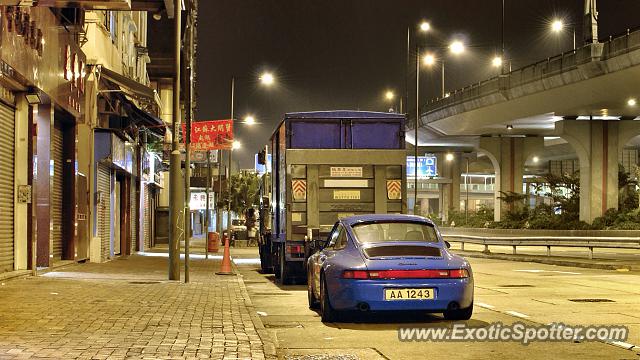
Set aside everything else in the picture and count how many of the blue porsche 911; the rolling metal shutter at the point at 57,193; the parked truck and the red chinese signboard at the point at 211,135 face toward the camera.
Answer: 1

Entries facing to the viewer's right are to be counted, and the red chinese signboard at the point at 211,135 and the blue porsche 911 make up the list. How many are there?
0

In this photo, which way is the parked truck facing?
away from the camera

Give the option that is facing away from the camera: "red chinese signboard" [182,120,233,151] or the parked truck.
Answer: the parked truck

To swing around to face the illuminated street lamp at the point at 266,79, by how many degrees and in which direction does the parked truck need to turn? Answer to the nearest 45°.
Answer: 0° — it already faces it

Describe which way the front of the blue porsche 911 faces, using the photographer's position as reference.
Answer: facing away from the viewer

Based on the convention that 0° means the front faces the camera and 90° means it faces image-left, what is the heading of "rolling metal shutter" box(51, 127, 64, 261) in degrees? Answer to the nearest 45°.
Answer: approximately 270°

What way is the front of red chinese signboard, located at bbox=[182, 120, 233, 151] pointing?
toward the camera

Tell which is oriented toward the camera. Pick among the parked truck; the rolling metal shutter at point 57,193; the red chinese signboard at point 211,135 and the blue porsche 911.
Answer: the red chinese signboard

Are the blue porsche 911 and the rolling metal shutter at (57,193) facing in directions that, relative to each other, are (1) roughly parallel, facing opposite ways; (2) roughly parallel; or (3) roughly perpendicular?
roughly perpendicular

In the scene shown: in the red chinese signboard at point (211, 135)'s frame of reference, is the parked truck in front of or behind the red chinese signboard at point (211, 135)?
in front

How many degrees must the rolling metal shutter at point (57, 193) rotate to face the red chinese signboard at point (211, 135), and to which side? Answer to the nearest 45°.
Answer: approximately 45° to its left

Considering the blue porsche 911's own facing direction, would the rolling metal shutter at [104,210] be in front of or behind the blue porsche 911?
in front

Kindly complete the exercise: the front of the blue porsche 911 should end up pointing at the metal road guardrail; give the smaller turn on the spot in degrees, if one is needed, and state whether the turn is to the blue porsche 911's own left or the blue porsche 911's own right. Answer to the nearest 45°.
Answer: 0° — it already faces it
